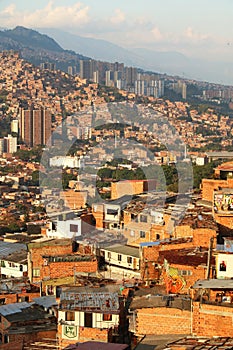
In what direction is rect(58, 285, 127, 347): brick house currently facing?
toward the camera

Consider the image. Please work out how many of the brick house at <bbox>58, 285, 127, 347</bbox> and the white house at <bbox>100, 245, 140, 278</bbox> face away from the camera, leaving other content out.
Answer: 0

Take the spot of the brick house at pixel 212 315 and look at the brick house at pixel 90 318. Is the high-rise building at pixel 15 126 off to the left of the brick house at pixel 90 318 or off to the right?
right

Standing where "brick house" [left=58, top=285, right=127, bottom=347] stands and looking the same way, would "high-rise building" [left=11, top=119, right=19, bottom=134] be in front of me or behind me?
behind

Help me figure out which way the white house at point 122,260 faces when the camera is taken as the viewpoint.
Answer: facing the viewer and to the left of the viewer

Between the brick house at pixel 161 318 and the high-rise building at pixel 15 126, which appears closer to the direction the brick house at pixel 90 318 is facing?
the brick house

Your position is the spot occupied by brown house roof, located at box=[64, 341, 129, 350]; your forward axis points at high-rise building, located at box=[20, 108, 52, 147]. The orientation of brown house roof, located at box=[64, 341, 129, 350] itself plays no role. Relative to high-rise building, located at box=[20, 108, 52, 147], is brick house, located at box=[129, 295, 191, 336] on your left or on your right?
right

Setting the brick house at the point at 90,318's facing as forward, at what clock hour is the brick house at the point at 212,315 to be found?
the brick house at the point at 212,315 is roughly at 10 o'clock from the brick house at the point at 90,318.

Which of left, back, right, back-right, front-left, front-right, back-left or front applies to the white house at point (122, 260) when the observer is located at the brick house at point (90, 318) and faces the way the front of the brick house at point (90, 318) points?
back

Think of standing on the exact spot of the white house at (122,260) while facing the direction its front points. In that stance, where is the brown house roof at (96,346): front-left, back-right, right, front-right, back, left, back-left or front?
front-left

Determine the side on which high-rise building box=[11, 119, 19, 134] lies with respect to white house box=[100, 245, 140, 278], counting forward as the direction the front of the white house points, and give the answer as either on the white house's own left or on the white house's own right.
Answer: on the white house's own right

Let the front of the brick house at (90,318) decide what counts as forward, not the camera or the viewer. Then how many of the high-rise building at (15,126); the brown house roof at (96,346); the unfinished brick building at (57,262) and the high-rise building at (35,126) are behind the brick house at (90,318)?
3

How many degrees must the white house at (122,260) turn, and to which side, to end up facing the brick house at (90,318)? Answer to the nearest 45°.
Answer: approximately 45° to its left

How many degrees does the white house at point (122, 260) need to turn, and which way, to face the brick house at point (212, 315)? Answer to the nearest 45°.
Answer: approximately 45° to its left

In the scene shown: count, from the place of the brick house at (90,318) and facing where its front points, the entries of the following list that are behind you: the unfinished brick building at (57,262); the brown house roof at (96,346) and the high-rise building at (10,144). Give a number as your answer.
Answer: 2

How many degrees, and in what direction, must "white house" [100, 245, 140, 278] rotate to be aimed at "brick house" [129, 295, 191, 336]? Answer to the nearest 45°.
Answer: approximately 45° to its left

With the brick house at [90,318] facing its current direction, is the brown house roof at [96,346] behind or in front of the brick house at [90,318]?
in front
